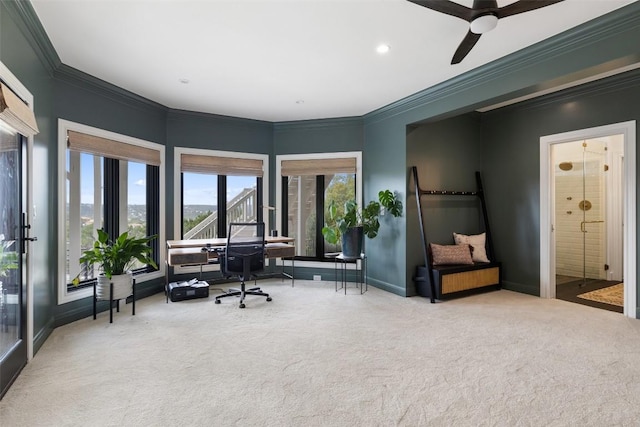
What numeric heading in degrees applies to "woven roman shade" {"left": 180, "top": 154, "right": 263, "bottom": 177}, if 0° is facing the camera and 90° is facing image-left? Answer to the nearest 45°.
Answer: approximately 0°

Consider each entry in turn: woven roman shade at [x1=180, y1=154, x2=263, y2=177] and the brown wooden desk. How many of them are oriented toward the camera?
2

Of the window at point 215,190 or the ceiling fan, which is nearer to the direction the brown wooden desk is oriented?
the ceiling fan

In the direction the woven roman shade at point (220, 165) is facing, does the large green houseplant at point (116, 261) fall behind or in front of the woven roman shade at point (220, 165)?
in front

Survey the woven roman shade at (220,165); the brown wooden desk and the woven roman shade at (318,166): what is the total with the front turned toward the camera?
3

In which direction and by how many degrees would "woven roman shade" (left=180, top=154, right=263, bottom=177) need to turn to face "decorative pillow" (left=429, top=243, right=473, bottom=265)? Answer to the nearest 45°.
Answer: approximately 45° to its left

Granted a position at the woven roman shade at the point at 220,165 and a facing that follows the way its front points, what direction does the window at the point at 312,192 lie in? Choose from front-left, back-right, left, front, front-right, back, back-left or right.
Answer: left

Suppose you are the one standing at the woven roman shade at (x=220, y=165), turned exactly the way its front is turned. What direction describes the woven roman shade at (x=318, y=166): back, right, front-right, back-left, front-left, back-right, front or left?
left

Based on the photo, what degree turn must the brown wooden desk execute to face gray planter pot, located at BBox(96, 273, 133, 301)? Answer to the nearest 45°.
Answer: approximately 45° to its right

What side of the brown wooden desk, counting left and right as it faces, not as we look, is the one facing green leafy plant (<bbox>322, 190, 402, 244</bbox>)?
left
